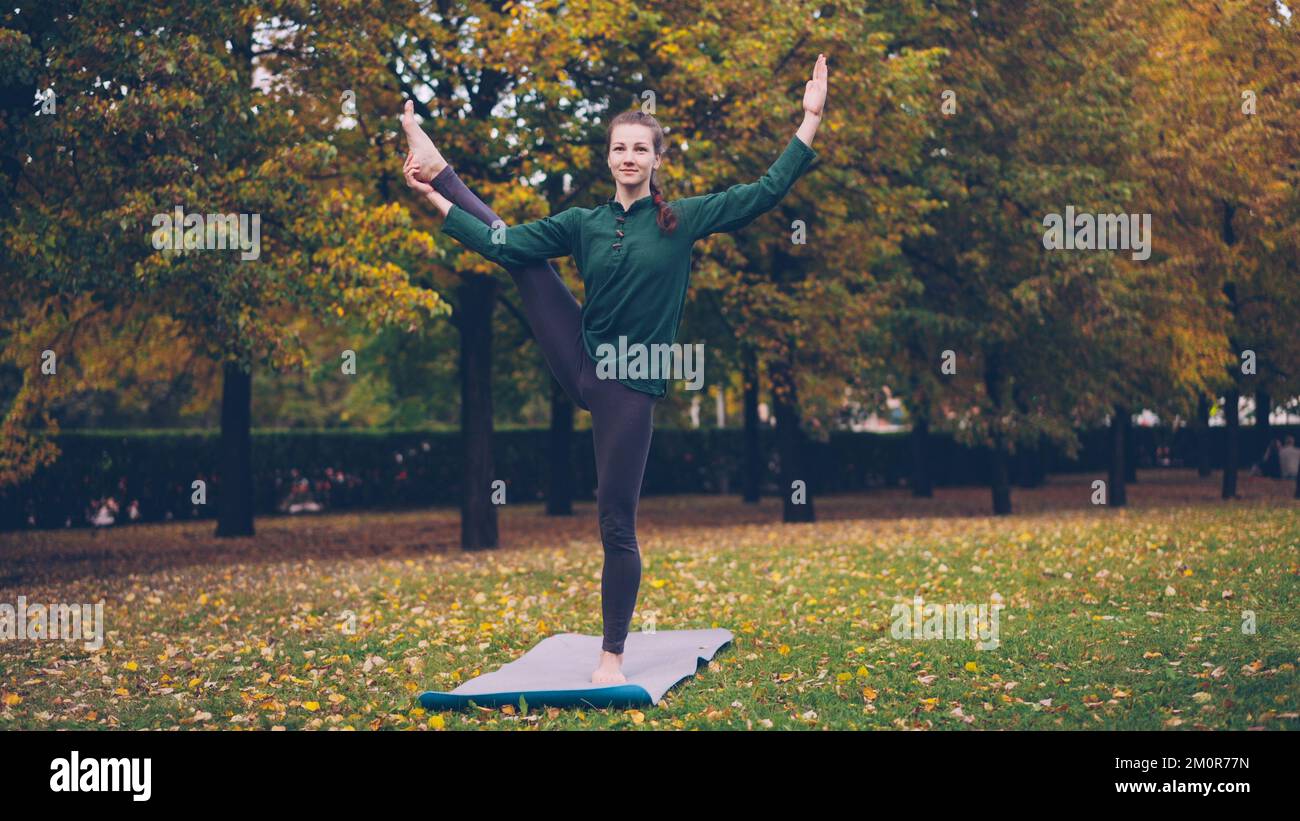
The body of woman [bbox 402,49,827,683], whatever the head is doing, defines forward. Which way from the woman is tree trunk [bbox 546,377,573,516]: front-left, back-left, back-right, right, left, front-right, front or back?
back

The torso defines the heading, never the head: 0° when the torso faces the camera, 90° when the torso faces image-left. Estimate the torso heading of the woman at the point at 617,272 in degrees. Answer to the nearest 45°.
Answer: approximately 0°

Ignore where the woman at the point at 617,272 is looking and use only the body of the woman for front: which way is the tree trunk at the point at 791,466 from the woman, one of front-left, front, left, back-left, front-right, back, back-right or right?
back

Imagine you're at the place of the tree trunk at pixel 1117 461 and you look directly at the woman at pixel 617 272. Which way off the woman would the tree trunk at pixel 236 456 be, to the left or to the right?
right

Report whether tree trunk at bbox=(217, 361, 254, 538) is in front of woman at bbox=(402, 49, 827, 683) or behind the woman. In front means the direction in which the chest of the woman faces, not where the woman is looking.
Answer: behind

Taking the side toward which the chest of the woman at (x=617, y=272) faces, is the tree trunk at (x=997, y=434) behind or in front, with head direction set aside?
behind

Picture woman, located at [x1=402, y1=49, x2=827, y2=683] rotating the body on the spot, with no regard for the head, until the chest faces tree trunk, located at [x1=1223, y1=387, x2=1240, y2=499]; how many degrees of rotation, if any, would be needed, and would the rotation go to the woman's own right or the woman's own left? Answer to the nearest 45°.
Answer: approximately 135° to the woman's own left

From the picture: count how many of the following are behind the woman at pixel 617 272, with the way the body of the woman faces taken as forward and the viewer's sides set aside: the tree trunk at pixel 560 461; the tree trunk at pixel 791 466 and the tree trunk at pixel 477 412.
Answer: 3

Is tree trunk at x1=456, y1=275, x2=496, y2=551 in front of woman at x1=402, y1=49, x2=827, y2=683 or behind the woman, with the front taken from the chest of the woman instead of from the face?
behind
